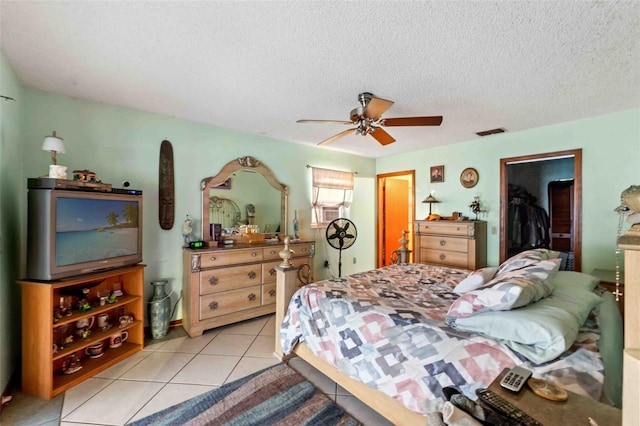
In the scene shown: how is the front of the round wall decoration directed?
toward the camera

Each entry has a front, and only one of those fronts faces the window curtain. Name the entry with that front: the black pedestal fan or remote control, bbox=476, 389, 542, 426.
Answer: the remote control

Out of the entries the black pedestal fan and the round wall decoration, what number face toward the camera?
2

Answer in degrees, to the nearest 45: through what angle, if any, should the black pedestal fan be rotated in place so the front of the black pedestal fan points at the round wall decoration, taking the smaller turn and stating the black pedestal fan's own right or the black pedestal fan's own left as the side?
approximately 90° to the black pedestal fan's own left

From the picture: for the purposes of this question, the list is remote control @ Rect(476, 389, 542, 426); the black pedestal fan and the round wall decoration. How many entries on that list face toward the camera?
2

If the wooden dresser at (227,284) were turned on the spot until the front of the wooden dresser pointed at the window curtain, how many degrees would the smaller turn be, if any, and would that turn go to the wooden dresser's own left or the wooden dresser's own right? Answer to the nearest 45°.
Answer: approximately 90° to the wooden dresser's own left

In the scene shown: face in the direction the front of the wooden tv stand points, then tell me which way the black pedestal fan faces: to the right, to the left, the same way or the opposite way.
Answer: to the right

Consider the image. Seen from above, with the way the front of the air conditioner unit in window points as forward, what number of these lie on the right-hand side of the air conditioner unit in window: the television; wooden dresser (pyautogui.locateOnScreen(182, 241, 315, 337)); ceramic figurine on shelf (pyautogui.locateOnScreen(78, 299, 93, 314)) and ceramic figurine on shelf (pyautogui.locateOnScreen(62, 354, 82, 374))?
4

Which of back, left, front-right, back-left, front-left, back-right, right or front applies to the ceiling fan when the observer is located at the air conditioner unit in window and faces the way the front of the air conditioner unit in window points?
front-right

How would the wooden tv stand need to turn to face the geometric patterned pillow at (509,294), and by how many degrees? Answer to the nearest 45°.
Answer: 0° — it already faces it

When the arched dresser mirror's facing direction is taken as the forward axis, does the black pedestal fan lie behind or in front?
in front

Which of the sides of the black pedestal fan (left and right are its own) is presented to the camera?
front

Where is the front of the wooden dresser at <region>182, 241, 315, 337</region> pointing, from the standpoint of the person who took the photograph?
facing the viewer and to the right of the viewer
